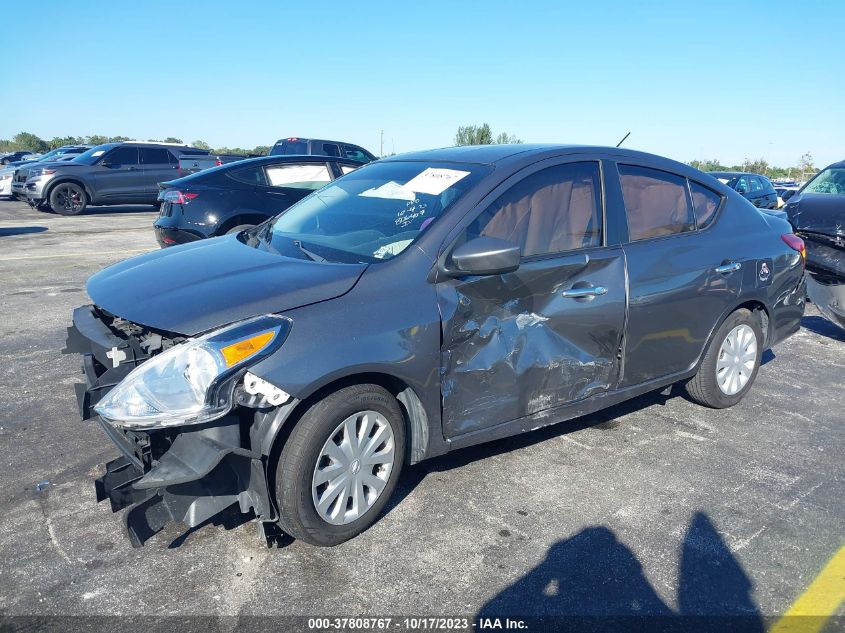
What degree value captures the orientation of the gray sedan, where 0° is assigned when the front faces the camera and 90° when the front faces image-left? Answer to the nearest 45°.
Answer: approximately 45°

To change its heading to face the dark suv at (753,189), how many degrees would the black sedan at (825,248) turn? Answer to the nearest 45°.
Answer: approximately 135° to its right

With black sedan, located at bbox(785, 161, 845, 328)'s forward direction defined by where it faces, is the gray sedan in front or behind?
in front

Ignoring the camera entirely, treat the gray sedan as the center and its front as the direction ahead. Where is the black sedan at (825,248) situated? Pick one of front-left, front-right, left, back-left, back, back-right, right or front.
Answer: back

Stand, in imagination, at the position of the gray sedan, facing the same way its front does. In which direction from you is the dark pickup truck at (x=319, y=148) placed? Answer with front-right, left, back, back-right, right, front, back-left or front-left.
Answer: back-right

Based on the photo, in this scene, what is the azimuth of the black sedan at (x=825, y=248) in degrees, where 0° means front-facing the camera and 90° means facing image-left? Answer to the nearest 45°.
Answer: approximately 45°

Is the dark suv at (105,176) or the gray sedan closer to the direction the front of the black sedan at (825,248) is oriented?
the gray sedan

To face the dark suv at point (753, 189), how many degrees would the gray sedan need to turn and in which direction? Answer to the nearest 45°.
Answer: approximately 180°

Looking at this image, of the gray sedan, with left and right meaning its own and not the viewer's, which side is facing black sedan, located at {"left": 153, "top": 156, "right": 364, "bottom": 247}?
right

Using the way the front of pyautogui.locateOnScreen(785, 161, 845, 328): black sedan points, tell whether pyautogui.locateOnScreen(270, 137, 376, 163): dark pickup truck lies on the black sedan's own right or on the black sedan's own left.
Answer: on the black sedan's own right
